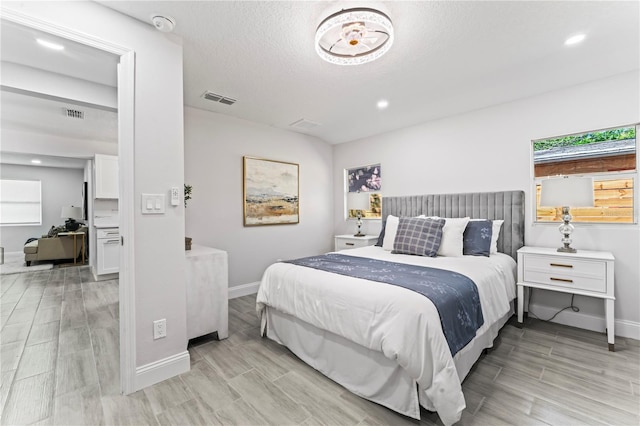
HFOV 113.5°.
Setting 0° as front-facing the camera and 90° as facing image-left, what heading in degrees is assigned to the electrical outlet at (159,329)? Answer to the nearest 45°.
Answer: approximately 315°

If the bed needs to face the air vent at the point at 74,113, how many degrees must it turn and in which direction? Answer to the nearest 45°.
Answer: approximately 45° to its right

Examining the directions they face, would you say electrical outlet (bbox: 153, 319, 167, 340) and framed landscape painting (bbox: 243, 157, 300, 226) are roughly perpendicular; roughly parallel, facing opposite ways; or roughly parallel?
roughly parallel

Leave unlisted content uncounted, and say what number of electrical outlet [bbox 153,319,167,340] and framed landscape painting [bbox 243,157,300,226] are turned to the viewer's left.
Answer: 0

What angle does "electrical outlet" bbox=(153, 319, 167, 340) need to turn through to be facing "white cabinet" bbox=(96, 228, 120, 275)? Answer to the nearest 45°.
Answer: approximately 135° to its left

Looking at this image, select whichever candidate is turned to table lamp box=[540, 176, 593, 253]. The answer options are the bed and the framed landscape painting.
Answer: the framed landscape painting

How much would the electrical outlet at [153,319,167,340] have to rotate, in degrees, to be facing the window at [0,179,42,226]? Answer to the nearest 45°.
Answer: approximately 135° to its left

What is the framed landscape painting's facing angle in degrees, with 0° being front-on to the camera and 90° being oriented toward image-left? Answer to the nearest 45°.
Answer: approximately 315°

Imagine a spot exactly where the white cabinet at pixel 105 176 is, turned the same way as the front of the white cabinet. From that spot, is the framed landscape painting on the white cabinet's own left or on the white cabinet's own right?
on the white cabinet's own left

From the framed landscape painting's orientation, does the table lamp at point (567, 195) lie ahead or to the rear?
ahead

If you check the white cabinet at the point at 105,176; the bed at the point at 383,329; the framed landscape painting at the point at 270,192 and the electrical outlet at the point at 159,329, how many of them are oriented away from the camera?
0
